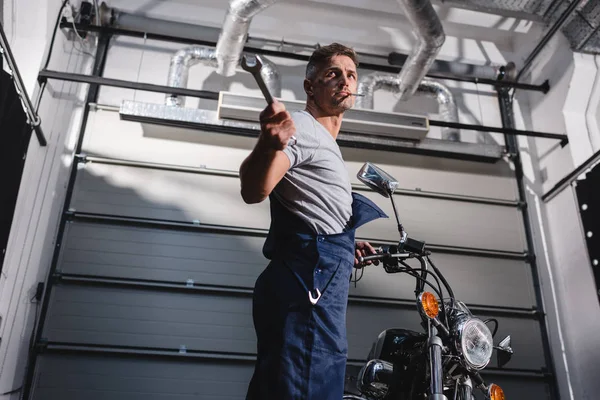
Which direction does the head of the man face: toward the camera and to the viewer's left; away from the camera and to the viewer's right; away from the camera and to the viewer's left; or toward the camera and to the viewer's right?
toward the camera and to the viewer's right

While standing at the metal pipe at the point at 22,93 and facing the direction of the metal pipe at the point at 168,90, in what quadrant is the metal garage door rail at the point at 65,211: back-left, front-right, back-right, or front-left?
front-left

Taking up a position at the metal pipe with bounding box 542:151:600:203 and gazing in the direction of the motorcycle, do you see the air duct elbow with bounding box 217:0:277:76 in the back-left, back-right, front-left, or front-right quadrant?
front-right

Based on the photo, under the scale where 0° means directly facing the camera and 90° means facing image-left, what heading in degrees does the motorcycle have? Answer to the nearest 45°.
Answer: approximately 315°

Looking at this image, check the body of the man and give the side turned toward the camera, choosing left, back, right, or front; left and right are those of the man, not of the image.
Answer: right

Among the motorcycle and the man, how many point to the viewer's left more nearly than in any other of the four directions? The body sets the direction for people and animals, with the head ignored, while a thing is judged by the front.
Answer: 0

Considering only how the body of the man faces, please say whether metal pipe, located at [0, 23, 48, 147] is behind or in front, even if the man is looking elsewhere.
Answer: behind
